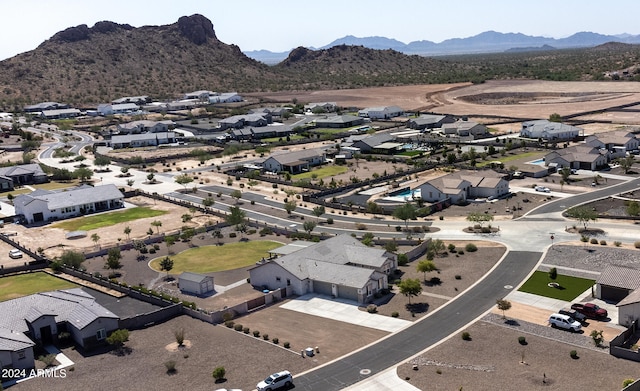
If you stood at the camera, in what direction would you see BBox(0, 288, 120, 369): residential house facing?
facing the viewer and to the right of the viewer

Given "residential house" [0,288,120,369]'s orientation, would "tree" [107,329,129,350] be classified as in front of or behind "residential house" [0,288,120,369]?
in front

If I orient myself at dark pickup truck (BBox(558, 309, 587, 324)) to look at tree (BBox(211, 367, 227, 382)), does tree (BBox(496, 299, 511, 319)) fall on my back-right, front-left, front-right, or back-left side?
front-right

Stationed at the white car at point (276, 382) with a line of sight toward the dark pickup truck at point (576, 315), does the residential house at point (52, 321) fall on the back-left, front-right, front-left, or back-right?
back-left

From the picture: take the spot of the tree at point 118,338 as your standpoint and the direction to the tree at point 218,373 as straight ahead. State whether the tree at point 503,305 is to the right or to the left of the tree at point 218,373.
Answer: left

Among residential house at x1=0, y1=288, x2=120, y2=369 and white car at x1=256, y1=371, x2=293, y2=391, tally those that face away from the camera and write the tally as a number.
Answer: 0

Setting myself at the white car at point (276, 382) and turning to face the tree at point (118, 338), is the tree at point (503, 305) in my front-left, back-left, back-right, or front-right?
back-right
